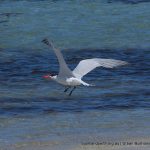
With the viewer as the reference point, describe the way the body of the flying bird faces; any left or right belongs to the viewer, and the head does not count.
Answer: facing to the left of the viewer
